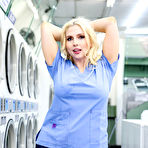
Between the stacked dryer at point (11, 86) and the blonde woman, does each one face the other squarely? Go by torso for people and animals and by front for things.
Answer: no

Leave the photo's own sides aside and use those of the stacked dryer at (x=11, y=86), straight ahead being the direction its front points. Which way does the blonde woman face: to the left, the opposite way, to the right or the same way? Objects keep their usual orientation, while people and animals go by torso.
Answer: to the right

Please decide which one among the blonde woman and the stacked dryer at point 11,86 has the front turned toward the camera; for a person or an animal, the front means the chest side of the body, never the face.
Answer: the blonde woman

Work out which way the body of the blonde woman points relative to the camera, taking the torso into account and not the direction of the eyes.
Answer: toward the camera

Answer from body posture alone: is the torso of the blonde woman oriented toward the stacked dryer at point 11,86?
no

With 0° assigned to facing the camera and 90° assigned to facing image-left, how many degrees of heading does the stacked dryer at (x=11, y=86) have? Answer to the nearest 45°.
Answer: approximately 270°

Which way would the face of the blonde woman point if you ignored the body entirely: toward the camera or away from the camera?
toward the camera

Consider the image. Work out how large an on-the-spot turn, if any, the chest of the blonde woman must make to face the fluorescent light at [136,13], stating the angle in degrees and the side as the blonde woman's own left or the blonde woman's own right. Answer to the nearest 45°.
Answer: approximately 180°

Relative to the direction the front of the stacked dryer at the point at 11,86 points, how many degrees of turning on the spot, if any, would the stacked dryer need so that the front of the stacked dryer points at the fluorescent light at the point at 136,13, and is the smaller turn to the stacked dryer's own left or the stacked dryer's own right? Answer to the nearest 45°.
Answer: approximately 45° to the stacked dryer's own left

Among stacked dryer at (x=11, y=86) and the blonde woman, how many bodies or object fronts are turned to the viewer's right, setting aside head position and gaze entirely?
1

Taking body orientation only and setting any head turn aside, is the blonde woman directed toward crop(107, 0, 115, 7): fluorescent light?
no
